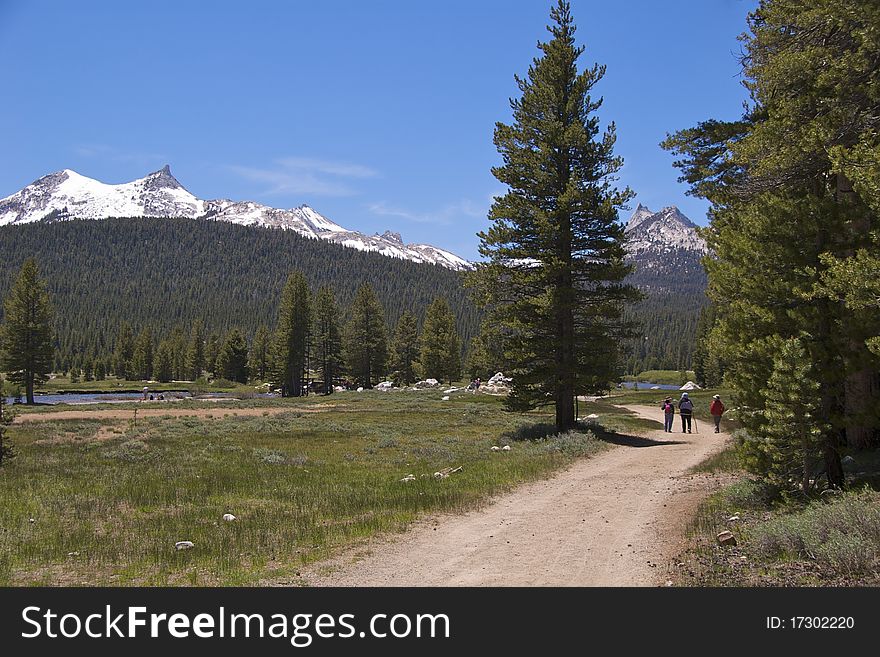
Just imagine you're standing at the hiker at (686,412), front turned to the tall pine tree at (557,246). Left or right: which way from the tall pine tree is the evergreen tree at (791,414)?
left

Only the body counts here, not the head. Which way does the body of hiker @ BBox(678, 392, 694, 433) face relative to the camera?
away from the camera

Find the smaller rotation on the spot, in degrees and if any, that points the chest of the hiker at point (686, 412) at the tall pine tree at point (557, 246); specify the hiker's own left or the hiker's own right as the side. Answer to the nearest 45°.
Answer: approximately 135° to the hiker's own left

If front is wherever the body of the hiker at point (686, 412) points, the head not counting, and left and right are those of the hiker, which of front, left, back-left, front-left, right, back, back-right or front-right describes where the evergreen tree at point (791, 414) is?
back
